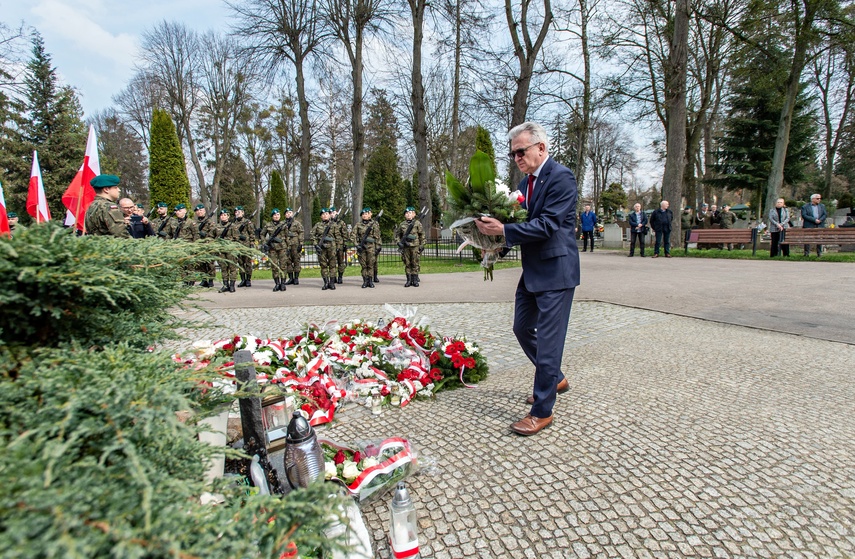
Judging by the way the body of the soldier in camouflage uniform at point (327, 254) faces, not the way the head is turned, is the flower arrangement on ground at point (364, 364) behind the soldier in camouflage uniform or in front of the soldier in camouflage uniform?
in front

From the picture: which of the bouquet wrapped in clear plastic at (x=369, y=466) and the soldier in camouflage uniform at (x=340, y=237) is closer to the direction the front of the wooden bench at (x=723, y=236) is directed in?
the bouquet wrapped in clear plastic

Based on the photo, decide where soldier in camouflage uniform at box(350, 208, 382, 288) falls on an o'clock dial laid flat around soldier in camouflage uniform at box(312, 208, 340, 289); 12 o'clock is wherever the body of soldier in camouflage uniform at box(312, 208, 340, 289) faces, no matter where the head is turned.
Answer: soldier in camouflage uniform at box(350, 208, 382, 288) is roughly at 9 o'clock from soldier in camouflage uniform at box(312, 208, 340, 289).

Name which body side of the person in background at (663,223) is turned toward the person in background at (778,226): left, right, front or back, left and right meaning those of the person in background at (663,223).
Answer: left

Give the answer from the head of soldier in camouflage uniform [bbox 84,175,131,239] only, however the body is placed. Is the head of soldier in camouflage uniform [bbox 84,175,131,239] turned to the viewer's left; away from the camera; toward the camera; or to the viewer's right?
to the viewer's right

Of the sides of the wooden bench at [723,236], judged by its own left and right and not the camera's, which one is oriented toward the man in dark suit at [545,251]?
front

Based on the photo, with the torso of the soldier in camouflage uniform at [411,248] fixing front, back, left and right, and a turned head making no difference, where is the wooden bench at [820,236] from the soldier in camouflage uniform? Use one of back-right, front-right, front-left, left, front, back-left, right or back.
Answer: left

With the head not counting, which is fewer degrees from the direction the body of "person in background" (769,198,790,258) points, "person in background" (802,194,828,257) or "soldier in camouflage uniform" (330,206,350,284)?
the soldier in camouflage uniform

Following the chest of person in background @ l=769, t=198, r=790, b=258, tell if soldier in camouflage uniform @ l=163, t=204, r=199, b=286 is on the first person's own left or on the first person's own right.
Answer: on the first person's own right

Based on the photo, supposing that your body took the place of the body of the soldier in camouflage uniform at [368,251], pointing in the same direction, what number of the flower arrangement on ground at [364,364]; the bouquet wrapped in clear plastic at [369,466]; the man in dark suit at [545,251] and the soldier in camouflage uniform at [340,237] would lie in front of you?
3

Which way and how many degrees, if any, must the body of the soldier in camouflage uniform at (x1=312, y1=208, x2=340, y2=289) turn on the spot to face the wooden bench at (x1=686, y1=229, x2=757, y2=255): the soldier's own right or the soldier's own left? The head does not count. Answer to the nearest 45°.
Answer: approximately 90° to the soldier's own left

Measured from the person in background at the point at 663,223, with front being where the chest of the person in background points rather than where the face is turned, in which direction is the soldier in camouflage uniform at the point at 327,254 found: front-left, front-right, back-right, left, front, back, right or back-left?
front-right
